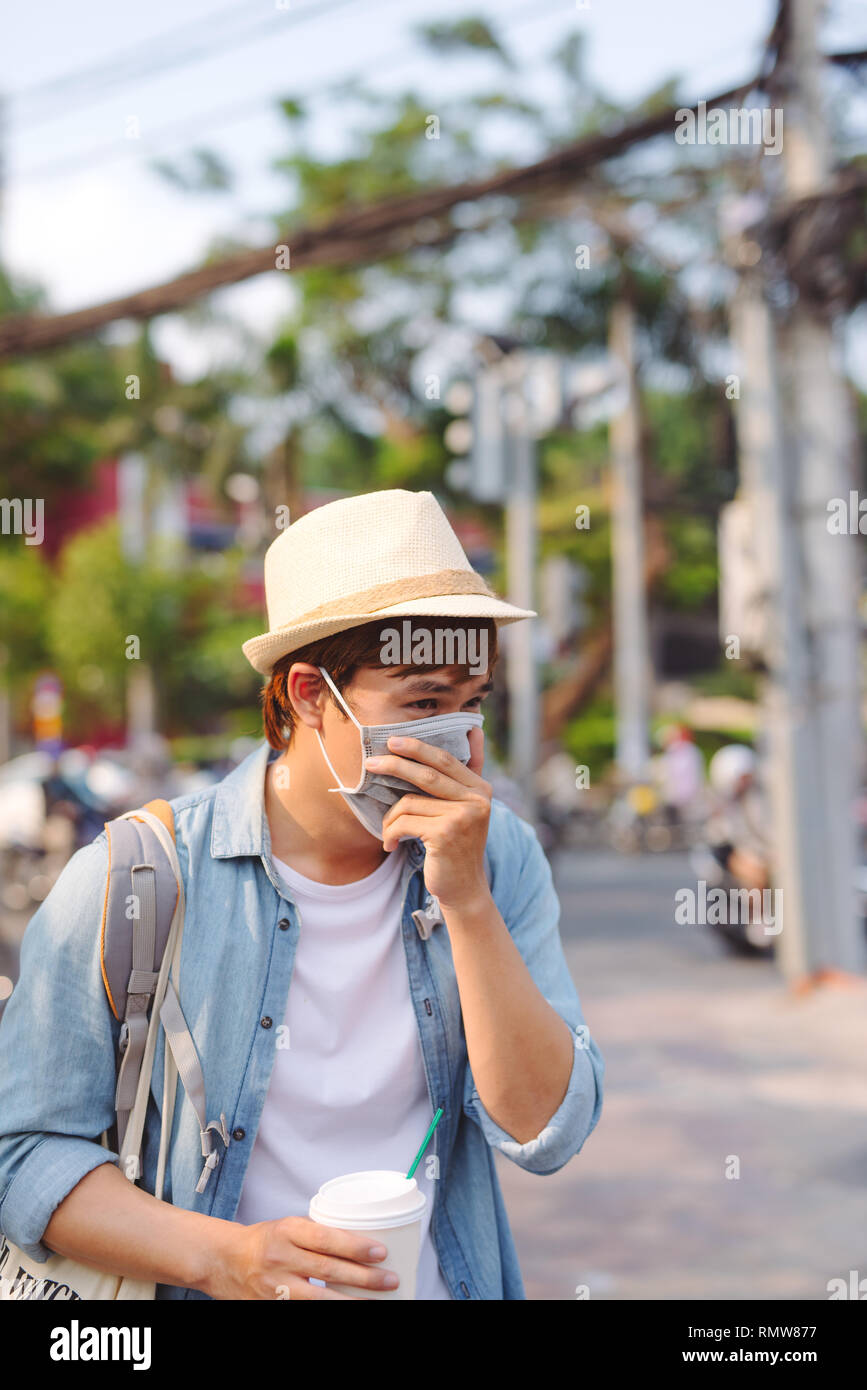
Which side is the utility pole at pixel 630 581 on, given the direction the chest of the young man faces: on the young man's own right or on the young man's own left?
on the young man's own left

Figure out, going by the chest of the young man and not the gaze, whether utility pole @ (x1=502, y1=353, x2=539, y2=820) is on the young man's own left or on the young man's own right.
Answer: on the young man's own left

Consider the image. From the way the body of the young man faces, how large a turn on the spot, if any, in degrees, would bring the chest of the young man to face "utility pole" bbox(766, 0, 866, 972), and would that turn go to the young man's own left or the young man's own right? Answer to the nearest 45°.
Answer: approximately 90° to the young man's own left

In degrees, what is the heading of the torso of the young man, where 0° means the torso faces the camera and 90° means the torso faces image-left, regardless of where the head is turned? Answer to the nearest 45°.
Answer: approximately 315°

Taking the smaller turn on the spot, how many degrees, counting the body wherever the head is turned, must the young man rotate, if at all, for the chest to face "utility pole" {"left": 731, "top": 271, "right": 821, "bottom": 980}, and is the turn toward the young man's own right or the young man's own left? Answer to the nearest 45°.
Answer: approximately 90° to the young man's own left
